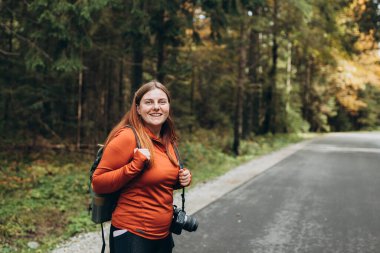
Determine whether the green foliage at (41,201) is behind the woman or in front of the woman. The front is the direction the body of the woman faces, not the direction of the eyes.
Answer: behind

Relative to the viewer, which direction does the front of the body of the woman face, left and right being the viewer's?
facing the viewer and to the right of the viewer
